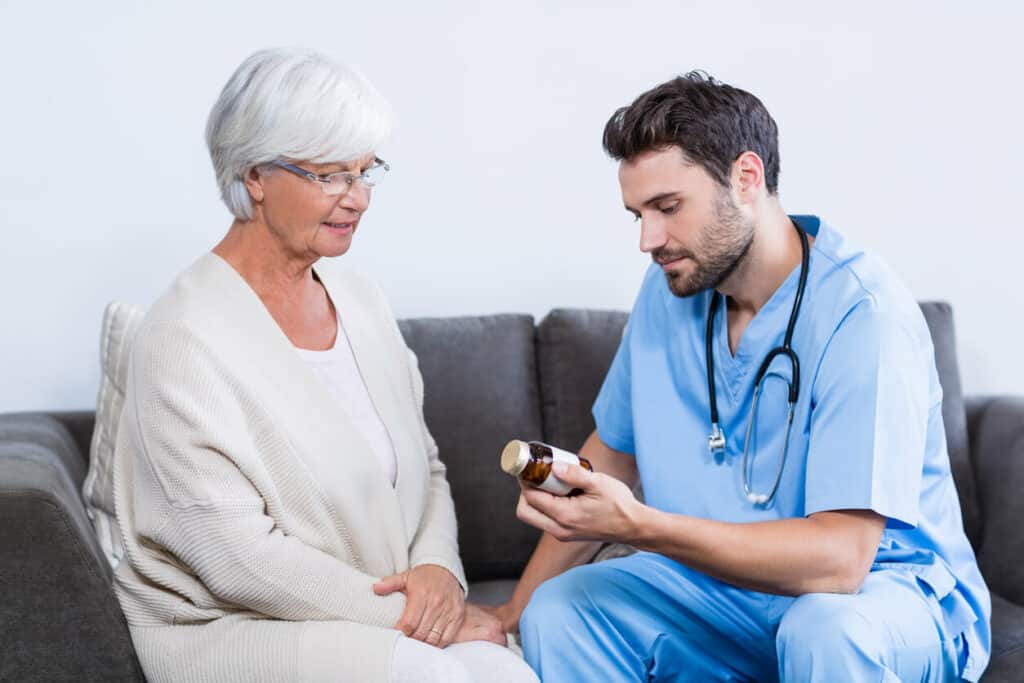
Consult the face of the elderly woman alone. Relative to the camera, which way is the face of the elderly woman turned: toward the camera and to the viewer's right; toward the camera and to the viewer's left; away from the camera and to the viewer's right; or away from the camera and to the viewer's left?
toward the camera and to the viewer's right

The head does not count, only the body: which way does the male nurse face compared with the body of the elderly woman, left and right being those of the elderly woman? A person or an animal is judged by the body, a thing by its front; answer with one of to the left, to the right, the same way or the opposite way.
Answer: to the right

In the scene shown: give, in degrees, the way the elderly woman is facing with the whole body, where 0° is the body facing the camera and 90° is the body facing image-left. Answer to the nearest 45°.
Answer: approximately 315°

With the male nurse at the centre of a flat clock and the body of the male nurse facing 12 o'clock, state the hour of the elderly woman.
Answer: The elderly woman is roughly at 1 o'clock from the male nurse.

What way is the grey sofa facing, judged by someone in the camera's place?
facing the viewer
